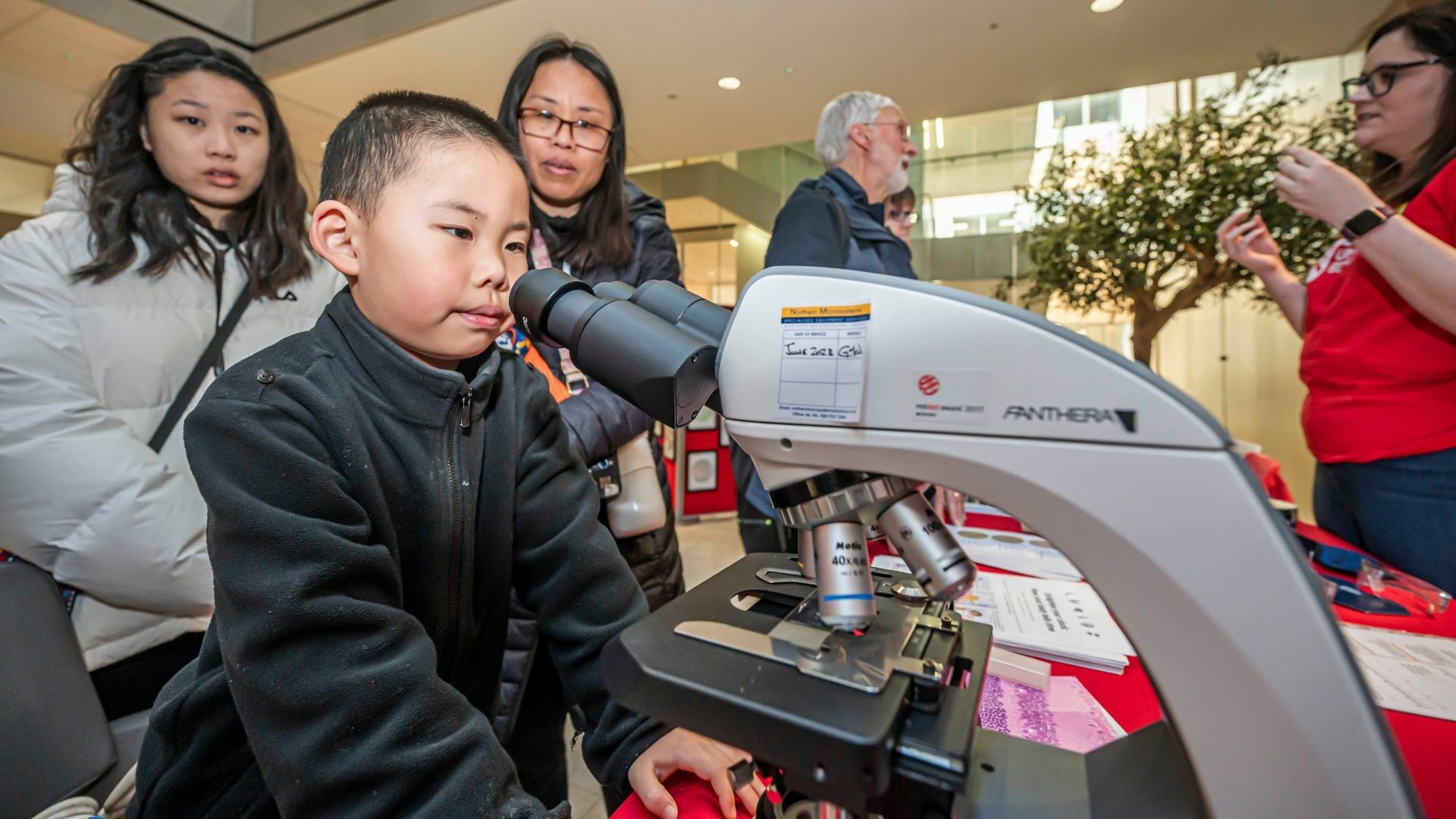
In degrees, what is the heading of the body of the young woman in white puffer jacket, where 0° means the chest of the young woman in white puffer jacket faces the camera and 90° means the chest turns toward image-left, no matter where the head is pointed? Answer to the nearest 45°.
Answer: approximately 315°

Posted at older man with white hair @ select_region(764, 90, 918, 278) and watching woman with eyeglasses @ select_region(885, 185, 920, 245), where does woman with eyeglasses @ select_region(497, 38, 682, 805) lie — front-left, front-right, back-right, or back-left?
back-left

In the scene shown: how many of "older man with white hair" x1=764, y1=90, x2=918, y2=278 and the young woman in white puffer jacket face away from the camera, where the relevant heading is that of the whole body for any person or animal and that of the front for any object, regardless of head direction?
0

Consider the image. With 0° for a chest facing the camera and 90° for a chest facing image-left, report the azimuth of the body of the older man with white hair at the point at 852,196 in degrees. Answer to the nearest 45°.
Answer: approximately 270°

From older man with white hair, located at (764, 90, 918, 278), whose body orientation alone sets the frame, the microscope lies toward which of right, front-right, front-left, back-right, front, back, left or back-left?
right
